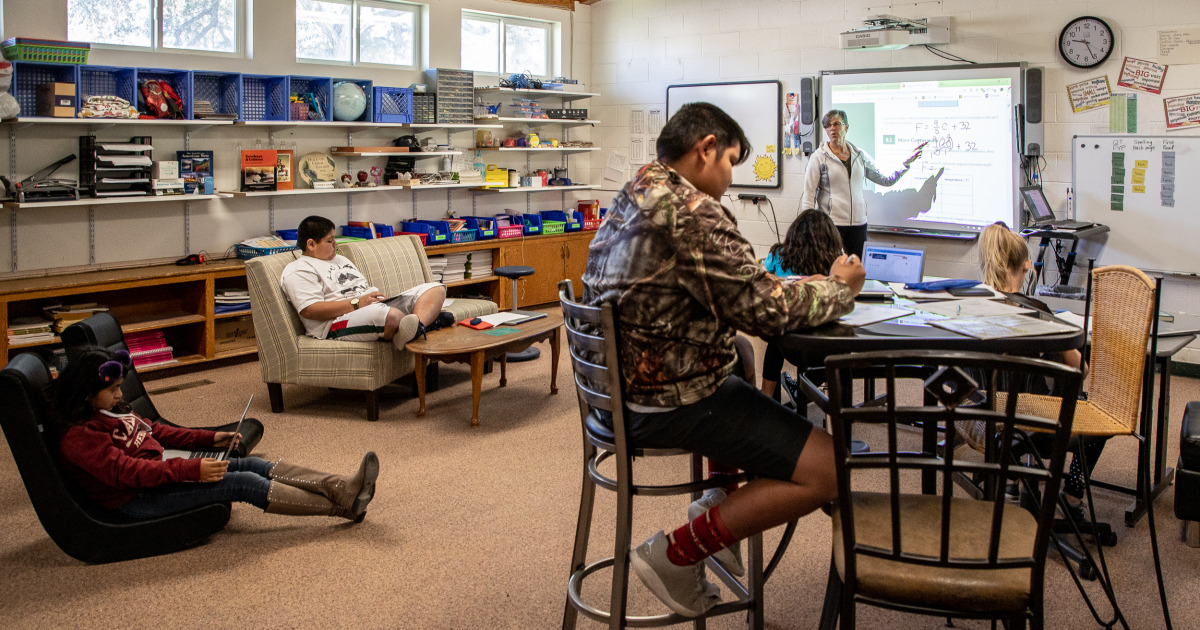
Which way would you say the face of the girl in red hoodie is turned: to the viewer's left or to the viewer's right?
to the viewer's right

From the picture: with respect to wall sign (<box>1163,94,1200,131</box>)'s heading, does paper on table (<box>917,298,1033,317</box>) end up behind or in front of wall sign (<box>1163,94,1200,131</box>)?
in front

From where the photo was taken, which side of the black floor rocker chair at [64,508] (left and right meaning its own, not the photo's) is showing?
right

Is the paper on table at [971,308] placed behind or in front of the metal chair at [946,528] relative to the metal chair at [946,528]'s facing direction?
in front

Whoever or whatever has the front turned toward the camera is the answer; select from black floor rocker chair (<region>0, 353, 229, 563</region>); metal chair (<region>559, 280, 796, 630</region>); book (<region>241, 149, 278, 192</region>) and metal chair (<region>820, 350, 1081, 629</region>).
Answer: the book

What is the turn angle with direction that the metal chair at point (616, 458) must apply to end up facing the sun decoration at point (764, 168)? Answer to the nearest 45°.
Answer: approximately 45° to its left

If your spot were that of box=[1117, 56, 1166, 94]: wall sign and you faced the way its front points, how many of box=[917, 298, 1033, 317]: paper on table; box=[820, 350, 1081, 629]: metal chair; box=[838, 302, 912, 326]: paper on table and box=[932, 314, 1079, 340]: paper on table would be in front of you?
4

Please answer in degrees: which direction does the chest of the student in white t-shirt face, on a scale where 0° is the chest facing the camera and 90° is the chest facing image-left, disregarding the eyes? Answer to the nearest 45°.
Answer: approximately 315°

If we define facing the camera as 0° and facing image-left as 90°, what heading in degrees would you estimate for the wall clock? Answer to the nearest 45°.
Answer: approximately 0°

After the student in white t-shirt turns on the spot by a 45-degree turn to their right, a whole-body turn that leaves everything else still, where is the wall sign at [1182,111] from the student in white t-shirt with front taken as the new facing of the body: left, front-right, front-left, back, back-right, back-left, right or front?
left

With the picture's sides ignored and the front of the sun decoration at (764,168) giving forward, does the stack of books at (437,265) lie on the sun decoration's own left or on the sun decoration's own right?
on the sun decoration's own right

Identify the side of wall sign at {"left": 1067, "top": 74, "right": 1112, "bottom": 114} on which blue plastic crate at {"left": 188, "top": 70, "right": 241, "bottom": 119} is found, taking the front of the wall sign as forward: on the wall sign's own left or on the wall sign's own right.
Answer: on the wall sign's own right
